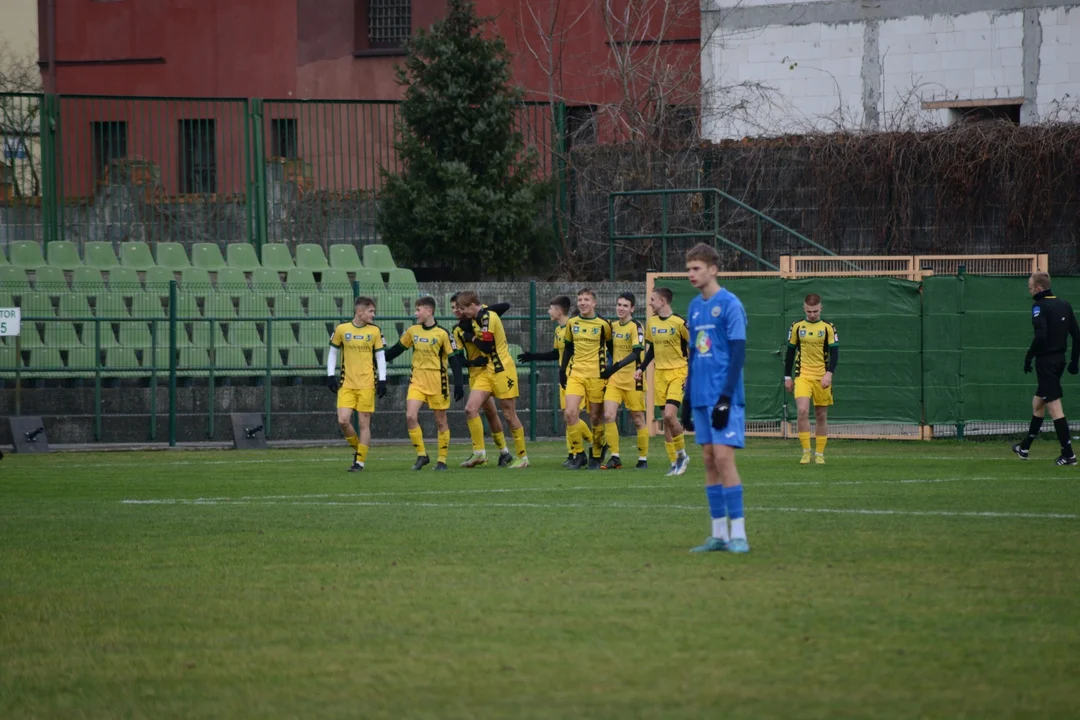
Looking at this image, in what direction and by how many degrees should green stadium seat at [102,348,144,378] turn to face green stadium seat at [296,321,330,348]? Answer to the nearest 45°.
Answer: approximately 90° to its left

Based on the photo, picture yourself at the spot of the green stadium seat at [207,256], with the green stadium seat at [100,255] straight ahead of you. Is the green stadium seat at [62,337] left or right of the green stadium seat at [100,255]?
left

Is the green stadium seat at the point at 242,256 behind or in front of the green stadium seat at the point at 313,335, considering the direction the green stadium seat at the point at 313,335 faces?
behind

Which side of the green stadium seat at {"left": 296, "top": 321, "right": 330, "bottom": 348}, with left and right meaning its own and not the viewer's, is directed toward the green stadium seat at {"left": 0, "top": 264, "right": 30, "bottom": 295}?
right

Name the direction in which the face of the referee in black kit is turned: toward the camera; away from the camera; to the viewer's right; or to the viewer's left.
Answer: to the viewer's left

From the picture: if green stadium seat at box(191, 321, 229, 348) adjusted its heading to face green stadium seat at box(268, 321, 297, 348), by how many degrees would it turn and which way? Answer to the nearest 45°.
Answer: approximately 90° to its left

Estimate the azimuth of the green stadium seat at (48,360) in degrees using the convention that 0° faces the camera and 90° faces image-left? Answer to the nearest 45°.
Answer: approximately 0°

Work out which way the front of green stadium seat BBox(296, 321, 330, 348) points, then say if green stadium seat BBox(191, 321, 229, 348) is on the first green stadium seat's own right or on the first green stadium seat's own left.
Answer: on the first green stadium seat's own right

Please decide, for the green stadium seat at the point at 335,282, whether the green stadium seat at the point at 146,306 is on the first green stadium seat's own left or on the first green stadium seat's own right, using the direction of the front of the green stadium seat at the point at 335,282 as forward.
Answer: on the first green stadium seat's own right

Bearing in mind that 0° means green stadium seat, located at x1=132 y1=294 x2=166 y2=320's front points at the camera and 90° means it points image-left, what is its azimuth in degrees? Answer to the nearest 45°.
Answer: approximately 0°
